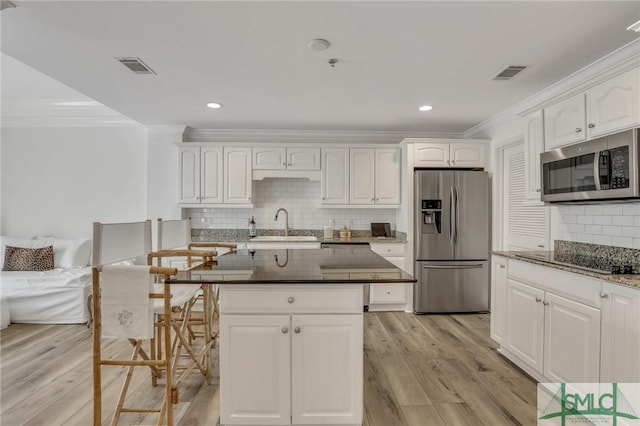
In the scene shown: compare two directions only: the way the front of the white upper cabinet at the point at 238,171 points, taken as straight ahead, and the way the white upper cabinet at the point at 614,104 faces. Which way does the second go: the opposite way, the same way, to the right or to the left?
to the right

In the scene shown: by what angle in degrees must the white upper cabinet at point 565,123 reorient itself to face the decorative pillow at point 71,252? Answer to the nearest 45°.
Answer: approximately 45° to its right

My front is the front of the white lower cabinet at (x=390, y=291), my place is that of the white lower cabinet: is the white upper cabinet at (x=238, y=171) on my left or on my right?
on my right

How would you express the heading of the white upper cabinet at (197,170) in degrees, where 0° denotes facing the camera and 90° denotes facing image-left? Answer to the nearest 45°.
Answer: approximately 0°

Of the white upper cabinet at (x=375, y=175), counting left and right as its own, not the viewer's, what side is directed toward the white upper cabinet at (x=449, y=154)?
left

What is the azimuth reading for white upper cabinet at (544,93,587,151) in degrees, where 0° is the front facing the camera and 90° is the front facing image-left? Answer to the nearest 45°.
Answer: approximately 45°

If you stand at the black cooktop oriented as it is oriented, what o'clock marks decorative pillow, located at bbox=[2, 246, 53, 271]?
The decorative pillow is roughly at 1 o'clock from the black cooktop.

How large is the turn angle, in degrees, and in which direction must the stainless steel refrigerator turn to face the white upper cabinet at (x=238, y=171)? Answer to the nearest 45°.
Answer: approximately 90° to its right

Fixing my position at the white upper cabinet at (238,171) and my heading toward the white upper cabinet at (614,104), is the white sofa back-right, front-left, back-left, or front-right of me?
back-right

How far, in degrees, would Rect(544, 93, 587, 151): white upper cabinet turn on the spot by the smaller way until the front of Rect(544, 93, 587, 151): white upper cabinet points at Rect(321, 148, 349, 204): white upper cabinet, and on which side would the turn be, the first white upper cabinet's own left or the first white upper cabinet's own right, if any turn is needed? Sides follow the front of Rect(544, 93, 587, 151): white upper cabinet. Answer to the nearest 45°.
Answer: approximately 45° to the first white upper cabinet's own right

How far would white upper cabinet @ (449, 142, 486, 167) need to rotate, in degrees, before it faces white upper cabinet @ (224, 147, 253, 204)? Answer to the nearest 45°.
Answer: approximately 90° to its right

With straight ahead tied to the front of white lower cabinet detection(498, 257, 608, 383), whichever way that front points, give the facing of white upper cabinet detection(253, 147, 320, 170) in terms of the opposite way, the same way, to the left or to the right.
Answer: to the left

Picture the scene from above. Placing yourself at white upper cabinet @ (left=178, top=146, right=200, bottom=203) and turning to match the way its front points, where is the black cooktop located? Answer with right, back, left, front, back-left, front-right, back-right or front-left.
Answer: front-left

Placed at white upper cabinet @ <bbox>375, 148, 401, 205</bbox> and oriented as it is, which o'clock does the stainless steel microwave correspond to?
The stainless steel microwave is roughly at 11 o'clock from the white upper cabinet.
